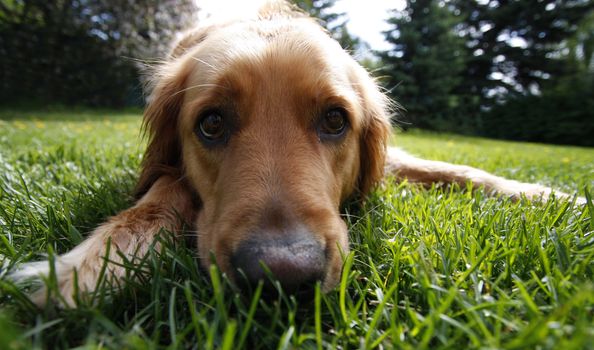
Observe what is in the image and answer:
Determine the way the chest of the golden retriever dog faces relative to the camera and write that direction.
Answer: toward the camera

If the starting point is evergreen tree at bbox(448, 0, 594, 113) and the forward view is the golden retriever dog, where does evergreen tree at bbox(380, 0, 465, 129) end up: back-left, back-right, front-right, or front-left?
front-right

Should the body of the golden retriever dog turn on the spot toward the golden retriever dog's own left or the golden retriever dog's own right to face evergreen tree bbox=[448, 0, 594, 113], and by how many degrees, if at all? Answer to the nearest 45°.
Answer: approximately 135° to the golden retriever dog's own left

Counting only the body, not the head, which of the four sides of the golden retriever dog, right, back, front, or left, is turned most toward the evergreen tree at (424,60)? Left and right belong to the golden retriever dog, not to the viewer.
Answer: back
